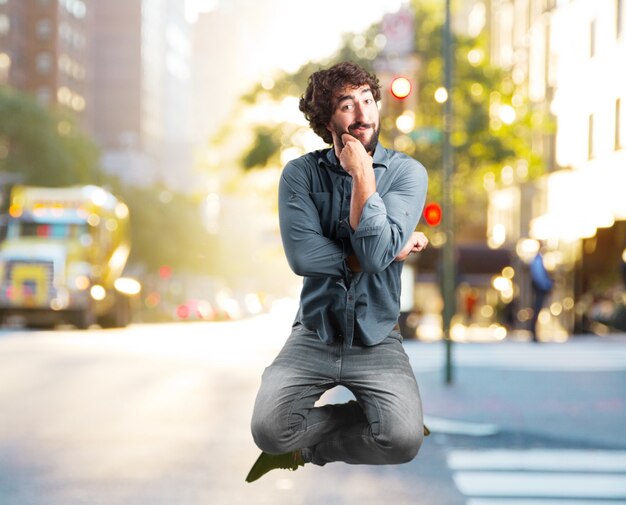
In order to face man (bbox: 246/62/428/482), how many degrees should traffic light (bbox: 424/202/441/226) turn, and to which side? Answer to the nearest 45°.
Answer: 0° — it already faces them

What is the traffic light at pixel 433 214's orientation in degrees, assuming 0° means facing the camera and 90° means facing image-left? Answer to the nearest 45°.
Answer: approximately 0°

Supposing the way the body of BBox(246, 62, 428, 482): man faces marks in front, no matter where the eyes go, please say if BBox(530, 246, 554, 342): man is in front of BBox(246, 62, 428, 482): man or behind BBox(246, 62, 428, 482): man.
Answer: behind

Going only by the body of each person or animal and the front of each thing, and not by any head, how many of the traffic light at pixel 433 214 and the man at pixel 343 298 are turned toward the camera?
2

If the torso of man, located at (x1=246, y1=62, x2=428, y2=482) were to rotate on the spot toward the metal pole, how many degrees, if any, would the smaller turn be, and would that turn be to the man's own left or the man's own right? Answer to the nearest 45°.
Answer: approximately 180°
